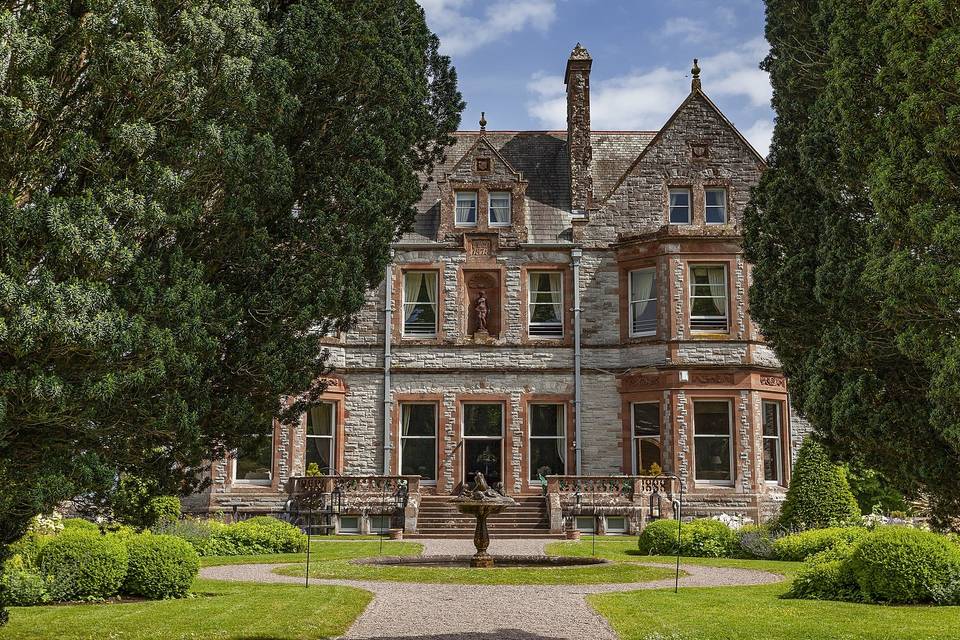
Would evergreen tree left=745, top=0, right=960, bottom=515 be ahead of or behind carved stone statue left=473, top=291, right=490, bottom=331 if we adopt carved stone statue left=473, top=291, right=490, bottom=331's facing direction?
ahead

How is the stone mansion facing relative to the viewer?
toward the camera

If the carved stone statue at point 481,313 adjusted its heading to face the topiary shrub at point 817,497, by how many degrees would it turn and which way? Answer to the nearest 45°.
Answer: approximately 45° to its left

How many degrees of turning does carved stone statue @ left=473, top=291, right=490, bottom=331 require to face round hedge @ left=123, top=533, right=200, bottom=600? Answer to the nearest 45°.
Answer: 0° — it already faces it

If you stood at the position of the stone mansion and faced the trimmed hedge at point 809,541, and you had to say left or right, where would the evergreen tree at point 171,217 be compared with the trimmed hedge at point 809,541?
right

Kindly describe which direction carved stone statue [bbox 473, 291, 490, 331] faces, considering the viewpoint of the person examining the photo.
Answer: facing the viewer

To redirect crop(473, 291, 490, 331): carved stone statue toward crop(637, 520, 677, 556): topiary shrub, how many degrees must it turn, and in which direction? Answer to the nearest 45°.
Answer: approximately 45° to its left

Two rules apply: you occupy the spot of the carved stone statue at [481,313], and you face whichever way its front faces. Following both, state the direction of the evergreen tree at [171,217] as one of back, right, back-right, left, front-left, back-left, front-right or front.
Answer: front

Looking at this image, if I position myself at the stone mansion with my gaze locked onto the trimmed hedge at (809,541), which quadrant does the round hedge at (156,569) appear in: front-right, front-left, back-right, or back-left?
front-right

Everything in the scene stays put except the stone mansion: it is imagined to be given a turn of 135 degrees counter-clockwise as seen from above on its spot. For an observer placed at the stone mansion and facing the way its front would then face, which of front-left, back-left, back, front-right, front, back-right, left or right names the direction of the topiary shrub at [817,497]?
right

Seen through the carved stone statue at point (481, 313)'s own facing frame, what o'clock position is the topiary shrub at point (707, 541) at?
The topiary shrub is roughly at 11 o'clock from the carved stone statue.

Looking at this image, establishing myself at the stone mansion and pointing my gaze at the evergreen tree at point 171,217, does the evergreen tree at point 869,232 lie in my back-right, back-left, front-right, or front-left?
front-left

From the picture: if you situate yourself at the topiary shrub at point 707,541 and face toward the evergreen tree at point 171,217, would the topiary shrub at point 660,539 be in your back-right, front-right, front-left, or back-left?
front-right

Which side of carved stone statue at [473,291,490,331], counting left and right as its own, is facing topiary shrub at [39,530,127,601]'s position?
front

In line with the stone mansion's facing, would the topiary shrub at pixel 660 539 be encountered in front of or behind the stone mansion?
in front
